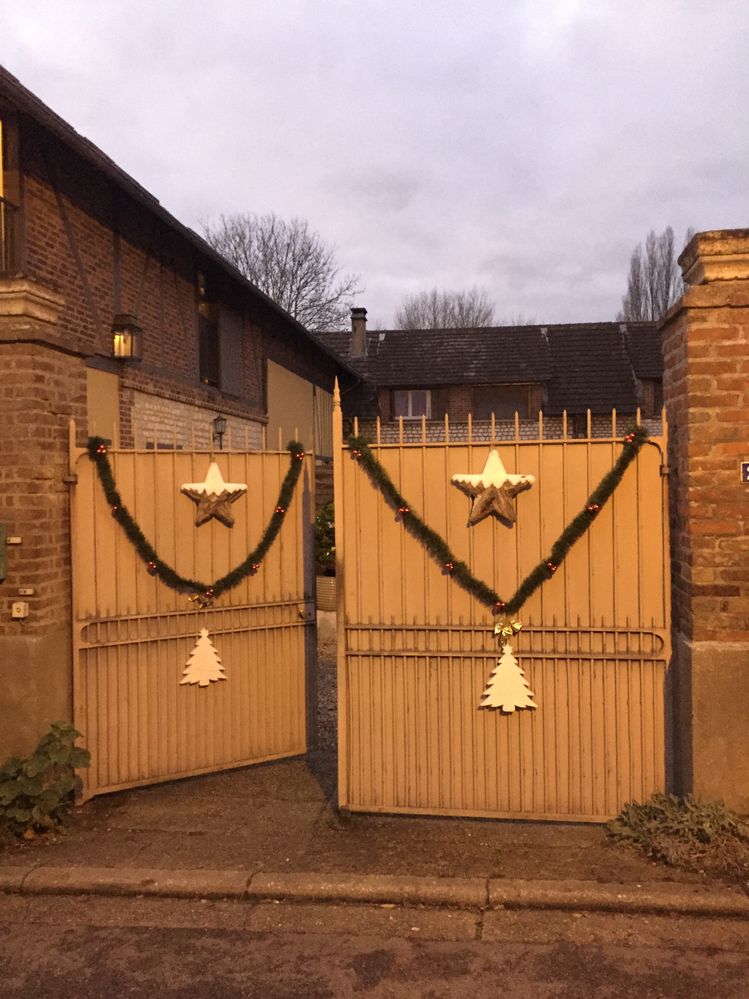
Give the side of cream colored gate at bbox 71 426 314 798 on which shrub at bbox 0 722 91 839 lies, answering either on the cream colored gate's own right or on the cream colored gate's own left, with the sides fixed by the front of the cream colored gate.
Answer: on the cream colored gate's own right

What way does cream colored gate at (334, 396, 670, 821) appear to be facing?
toward the camera

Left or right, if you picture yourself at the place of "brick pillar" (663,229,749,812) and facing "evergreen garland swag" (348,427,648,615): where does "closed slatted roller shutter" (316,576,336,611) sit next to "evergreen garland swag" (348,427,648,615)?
right

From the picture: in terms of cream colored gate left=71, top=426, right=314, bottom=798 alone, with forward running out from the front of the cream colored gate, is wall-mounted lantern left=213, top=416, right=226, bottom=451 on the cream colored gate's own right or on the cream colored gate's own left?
on the cream colored gate's own left

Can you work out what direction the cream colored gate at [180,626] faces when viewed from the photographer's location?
facing the viewer and to the right of the viewer

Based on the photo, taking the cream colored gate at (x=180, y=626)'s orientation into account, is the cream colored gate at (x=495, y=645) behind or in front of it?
in front

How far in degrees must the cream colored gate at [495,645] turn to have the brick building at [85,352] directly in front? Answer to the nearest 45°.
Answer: approximately 135° to its right

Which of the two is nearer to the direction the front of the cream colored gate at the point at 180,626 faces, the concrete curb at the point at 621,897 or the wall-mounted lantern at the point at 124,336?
the concrete curb

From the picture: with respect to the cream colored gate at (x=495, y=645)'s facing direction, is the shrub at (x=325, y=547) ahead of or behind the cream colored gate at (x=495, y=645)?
behind

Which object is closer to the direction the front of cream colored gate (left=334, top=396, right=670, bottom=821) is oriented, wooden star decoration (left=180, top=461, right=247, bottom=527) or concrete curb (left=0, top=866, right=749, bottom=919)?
the concrete curb

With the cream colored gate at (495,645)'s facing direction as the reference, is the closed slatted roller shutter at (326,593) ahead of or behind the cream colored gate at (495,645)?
behind

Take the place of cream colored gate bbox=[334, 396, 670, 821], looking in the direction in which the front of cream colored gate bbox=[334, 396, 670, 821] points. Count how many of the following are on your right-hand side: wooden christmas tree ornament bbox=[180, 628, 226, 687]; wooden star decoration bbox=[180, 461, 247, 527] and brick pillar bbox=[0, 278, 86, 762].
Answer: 3

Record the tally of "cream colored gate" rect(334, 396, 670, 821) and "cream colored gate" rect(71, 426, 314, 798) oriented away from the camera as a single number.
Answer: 0

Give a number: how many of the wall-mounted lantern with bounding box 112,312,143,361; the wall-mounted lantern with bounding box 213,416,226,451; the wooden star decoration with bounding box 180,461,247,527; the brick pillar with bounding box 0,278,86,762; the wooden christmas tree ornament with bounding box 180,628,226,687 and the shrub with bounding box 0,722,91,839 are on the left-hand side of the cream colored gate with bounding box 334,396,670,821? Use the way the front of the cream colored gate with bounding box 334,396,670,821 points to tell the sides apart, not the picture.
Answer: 0

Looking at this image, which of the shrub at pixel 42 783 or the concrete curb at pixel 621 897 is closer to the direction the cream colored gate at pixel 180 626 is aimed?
the concrete curb

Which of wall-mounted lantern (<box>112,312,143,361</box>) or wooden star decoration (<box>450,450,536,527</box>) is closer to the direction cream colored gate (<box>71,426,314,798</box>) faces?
the wooden star decoration

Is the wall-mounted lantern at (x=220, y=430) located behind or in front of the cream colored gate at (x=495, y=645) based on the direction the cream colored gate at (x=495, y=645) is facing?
behind
